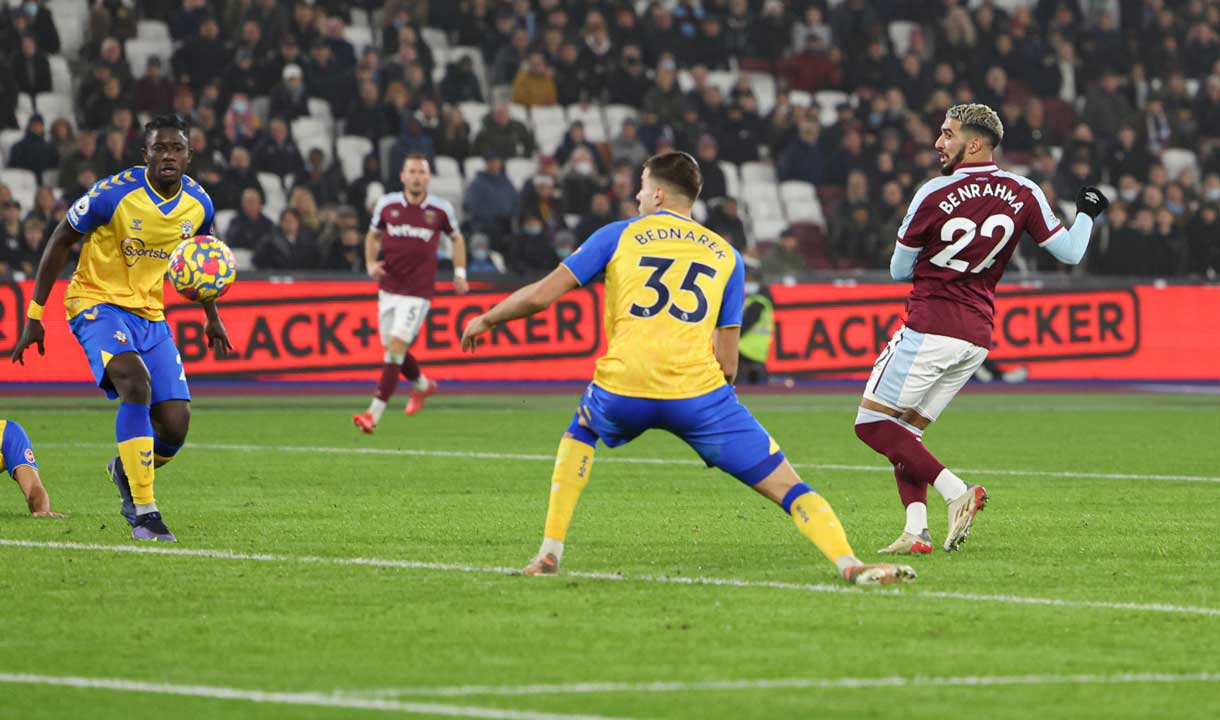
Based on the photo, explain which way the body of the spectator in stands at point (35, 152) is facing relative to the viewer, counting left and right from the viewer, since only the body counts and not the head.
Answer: facing the viewer

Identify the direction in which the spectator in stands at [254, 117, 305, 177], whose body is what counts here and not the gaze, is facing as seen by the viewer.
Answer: toward the camera

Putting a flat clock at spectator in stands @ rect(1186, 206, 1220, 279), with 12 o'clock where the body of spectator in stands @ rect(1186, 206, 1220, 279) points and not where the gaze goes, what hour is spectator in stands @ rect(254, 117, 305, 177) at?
spectator in stands @ rect(254, 117, 305, 177) is roughly at 2 o'clock from spectator in stands @ rect(1186, 206, 1220, 279).

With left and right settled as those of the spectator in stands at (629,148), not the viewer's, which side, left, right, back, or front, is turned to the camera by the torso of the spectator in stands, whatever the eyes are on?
front

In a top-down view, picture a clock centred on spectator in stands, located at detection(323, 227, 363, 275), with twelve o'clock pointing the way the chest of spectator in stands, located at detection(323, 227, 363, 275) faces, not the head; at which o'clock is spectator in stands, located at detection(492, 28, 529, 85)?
spectator in stands, located at detection(492, 28, 529, 85) is roughly at 7 o'clock from spectator in stands, located at detection(323, 227, 363, 275).

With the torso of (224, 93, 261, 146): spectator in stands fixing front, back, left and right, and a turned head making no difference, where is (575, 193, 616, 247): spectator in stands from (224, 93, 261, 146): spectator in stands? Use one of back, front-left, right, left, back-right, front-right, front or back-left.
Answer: left

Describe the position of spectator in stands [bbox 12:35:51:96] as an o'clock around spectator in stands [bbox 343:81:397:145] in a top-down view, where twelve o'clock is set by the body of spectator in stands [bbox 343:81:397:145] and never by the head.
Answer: spectator in stands [bbox 12:35:51:96] is roughly at 3 o'clock from spectator in stands [bbox 343:81:397:145].

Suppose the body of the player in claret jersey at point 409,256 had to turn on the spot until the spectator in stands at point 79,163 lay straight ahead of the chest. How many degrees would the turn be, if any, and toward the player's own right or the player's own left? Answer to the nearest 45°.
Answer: approximately 135° to the player's own right

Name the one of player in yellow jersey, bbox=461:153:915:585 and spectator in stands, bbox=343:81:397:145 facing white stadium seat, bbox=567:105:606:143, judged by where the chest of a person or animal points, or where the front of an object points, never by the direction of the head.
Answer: the player in yellow jersey

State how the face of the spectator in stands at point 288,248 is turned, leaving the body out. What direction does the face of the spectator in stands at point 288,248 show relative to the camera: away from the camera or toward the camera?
toward the camera

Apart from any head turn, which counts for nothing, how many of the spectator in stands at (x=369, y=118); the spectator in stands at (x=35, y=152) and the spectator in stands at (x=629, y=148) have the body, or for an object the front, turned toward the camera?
3

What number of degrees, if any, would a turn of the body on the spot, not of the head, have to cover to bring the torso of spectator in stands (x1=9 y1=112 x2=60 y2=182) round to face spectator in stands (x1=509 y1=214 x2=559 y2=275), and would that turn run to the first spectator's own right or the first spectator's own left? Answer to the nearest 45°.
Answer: approximately 90° to the first spectator's own left

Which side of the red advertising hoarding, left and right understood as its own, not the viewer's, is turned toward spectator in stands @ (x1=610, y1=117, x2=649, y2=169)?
back

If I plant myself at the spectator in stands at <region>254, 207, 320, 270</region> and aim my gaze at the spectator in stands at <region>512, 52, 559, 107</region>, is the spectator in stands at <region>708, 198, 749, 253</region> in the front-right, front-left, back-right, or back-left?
front-right

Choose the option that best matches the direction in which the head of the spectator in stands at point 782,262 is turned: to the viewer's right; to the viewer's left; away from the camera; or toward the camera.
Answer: toward the camera

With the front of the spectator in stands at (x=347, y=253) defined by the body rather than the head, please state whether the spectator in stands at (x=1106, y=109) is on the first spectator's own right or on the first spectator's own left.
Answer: on the first spectator's own left

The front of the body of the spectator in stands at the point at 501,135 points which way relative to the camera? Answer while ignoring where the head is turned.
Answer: toward the camera

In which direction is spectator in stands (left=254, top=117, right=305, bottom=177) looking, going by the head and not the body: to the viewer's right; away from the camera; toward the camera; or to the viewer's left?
toward the camera
